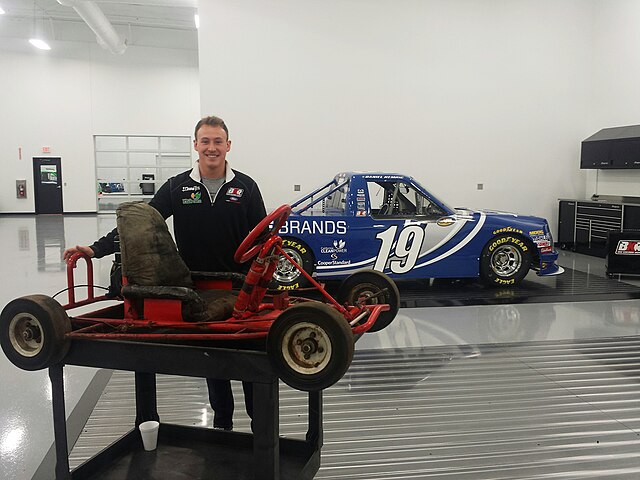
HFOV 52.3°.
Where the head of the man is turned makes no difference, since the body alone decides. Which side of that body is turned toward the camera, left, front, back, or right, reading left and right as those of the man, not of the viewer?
front

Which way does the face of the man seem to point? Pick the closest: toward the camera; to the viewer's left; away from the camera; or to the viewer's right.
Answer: toward the camera

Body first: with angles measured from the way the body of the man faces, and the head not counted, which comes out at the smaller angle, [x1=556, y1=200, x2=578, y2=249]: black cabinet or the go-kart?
the go-kart

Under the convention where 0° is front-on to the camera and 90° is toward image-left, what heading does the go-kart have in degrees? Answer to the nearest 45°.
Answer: approximately 315°

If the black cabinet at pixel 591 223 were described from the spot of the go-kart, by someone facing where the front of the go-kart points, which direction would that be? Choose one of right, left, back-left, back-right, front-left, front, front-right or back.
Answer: left

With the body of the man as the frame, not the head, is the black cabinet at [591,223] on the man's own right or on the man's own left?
on the man's own left

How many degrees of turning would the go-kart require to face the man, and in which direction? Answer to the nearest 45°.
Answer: approximately 135° to its left

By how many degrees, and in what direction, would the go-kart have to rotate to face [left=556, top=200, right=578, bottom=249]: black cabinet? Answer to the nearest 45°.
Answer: approximately 90° to its left

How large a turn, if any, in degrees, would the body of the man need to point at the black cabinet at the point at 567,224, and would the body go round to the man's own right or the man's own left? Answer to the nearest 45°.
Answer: approximately 135° to the man's own left

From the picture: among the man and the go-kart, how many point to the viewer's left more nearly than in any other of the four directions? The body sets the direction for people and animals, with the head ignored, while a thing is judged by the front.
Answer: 0

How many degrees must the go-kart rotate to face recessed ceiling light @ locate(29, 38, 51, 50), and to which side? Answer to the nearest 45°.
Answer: approximately 135° to its left
